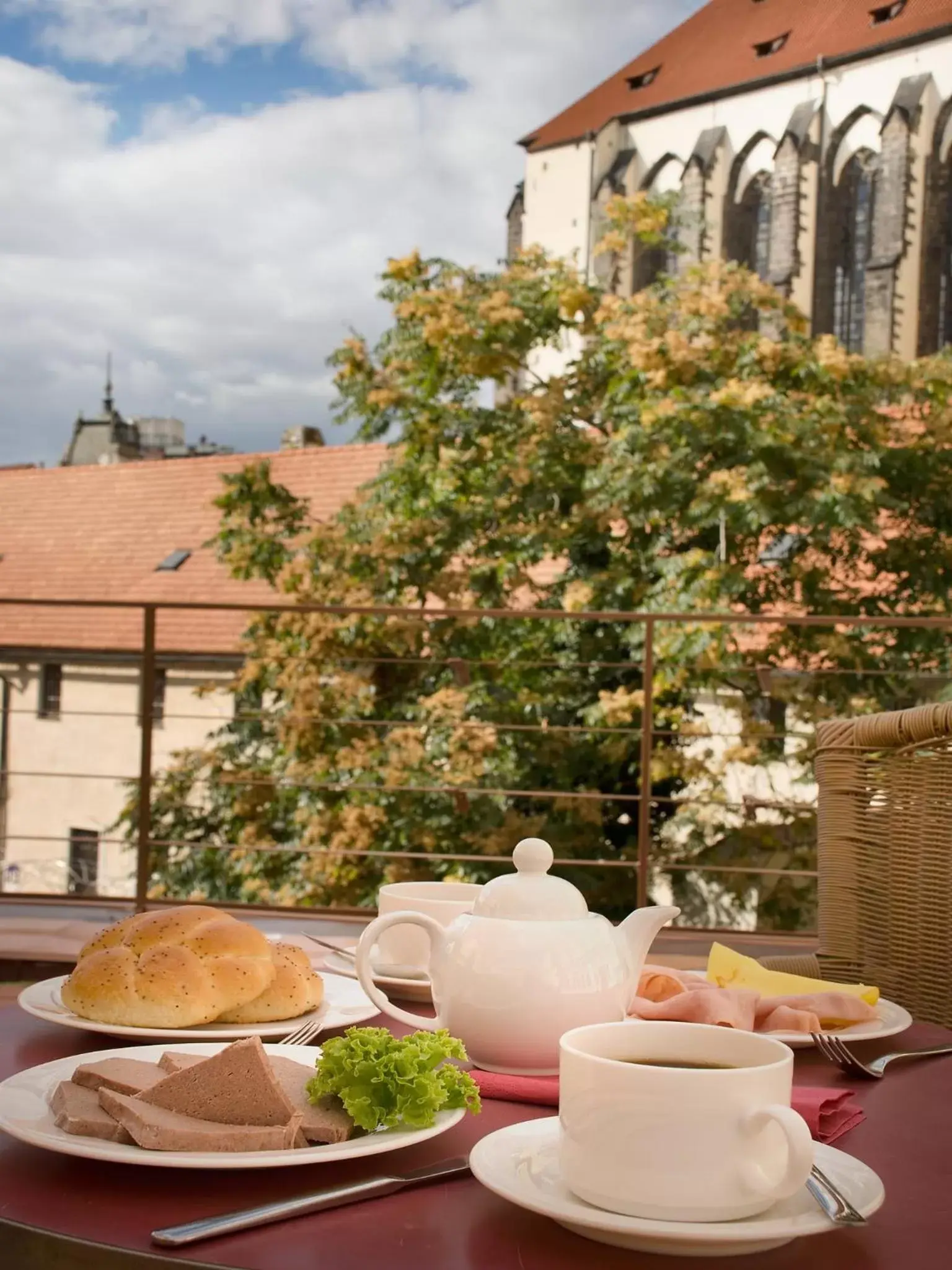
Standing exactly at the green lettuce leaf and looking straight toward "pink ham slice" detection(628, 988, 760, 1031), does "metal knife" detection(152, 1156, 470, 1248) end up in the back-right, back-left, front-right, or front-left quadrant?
back-right

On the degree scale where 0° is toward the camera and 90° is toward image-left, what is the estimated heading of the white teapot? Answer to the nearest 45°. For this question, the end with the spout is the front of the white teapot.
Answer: approximately 270°

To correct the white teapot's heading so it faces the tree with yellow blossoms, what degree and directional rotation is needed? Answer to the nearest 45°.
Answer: approximately 90° to its left
